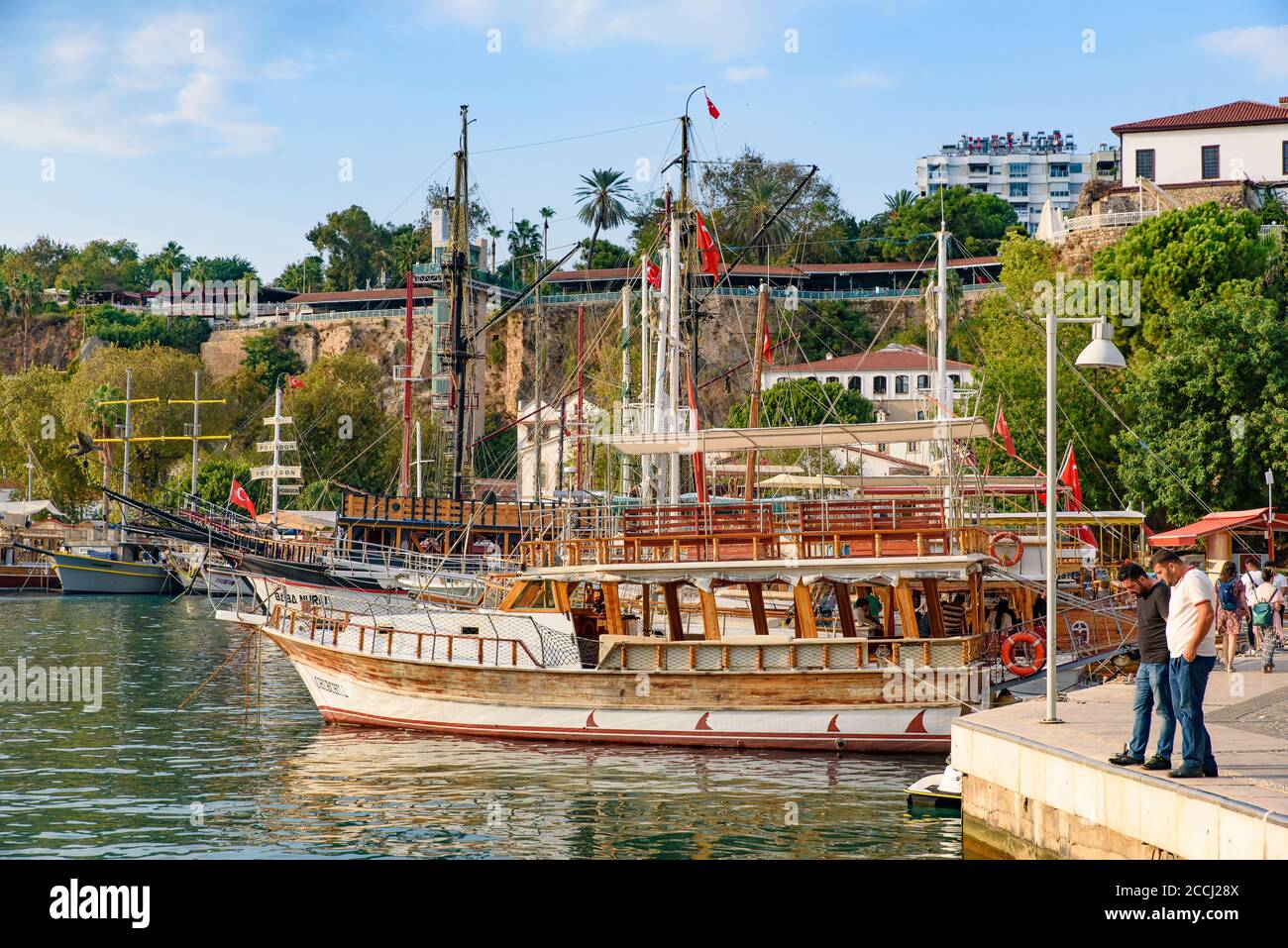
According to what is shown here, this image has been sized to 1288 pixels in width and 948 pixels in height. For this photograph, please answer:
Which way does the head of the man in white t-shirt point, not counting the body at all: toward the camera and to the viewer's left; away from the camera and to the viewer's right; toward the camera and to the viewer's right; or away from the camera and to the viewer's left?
toward the camera and to the viewer's left

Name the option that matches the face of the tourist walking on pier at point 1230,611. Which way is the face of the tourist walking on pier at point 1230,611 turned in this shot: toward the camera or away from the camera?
away from the camera

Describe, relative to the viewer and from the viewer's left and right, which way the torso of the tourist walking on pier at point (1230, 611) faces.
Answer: facing away from the viewer

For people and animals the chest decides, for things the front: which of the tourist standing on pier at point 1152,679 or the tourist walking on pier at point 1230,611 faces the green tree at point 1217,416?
the tourist walking on pier at point 1230,611

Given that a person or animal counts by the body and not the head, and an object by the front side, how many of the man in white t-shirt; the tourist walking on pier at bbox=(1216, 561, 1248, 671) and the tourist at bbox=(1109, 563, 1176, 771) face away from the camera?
1

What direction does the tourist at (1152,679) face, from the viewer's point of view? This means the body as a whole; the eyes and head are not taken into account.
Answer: to the viewer's left

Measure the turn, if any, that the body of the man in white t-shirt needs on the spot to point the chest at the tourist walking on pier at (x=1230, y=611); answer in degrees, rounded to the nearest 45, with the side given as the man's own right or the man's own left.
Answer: approximately 90° to the man's own right

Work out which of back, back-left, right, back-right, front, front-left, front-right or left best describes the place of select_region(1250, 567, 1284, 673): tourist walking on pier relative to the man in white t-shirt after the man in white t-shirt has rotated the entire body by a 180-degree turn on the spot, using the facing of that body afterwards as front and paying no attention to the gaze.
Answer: left

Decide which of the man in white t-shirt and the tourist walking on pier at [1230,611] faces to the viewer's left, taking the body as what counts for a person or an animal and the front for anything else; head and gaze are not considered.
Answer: the man in white t-shirt

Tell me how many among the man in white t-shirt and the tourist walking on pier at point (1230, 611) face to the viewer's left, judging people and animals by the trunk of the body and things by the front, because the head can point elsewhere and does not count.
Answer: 1

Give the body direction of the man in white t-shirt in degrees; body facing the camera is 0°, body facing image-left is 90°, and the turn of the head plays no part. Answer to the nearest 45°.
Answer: approximately 90°

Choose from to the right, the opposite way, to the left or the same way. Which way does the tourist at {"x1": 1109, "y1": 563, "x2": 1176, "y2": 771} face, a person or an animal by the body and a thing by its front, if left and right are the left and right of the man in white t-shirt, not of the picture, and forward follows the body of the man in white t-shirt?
the same way

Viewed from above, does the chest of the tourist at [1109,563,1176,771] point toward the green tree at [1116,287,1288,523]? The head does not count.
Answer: no
